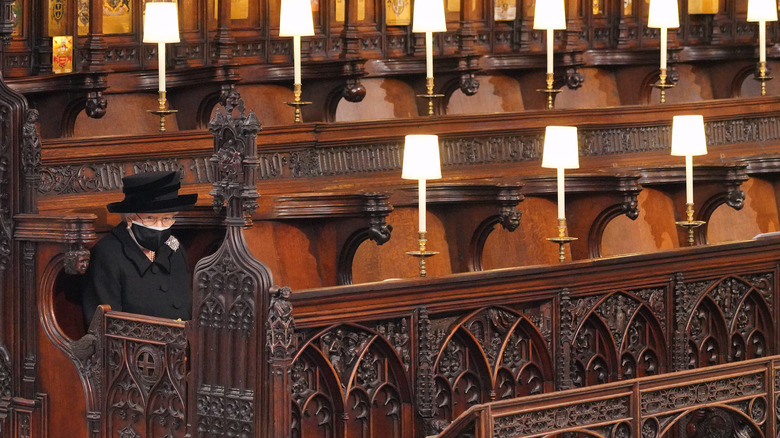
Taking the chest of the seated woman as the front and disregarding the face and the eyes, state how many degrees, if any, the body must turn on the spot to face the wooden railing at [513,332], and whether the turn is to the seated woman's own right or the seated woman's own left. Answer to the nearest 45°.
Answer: approximately 45° to the seated woman's own left

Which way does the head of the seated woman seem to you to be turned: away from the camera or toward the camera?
toward the camera

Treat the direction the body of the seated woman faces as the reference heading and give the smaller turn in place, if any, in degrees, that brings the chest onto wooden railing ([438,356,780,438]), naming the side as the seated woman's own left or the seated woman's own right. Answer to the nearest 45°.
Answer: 0° — they already face it

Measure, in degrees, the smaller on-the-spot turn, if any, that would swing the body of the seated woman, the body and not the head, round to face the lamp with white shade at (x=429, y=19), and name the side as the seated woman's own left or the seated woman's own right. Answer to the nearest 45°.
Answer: approximately 90° to the seated woman's own left

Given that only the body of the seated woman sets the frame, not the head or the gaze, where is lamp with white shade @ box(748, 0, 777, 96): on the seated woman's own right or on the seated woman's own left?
on the seated woman's own left

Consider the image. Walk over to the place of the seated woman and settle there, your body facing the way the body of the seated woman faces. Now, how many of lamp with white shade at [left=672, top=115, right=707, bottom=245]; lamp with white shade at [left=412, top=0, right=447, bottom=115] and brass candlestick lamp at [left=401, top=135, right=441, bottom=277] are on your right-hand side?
0

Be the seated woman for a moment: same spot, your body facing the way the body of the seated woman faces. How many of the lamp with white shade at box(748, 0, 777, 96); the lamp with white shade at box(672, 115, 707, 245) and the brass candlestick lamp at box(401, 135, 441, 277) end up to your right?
0

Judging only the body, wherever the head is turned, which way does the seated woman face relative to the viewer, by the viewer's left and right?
facing the viewer and to the right of the viewer

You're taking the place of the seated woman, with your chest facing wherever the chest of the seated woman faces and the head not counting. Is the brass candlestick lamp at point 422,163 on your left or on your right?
on your left
